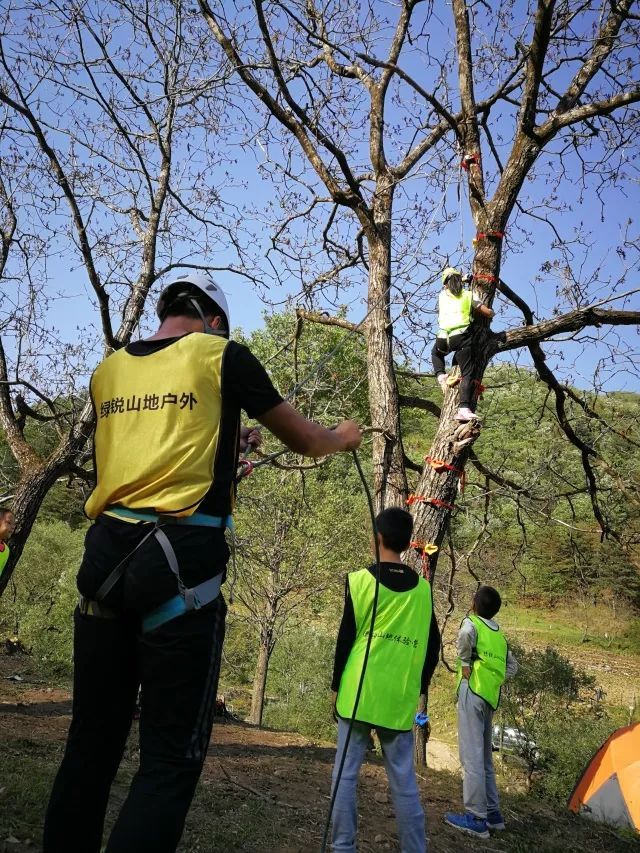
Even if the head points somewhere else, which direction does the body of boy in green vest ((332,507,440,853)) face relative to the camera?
away from the camera

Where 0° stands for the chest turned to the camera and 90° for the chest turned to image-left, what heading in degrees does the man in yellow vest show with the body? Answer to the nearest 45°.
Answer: approximately 225°

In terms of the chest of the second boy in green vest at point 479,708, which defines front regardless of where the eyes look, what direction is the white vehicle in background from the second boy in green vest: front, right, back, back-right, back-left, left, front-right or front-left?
front-right

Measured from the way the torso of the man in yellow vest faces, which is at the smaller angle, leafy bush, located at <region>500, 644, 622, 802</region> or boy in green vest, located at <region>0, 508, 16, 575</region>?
the leafy bush

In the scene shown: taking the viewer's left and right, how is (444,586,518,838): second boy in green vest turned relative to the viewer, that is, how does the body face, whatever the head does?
facing away from the viewer and to the left of the viewer

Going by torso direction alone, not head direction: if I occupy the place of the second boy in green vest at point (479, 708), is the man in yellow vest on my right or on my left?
on my left

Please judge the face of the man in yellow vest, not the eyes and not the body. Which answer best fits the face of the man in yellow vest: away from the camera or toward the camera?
away from the camera

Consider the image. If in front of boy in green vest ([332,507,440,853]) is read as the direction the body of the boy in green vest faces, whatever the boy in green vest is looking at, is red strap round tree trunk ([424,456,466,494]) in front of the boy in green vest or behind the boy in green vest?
in front

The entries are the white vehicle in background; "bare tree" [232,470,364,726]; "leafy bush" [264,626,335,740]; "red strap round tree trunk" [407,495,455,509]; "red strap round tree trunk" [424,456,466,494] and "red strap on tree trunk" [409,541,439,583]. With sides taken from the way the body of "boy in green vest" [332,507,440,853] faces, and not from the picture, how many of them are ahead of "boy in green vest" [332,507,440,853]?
6
